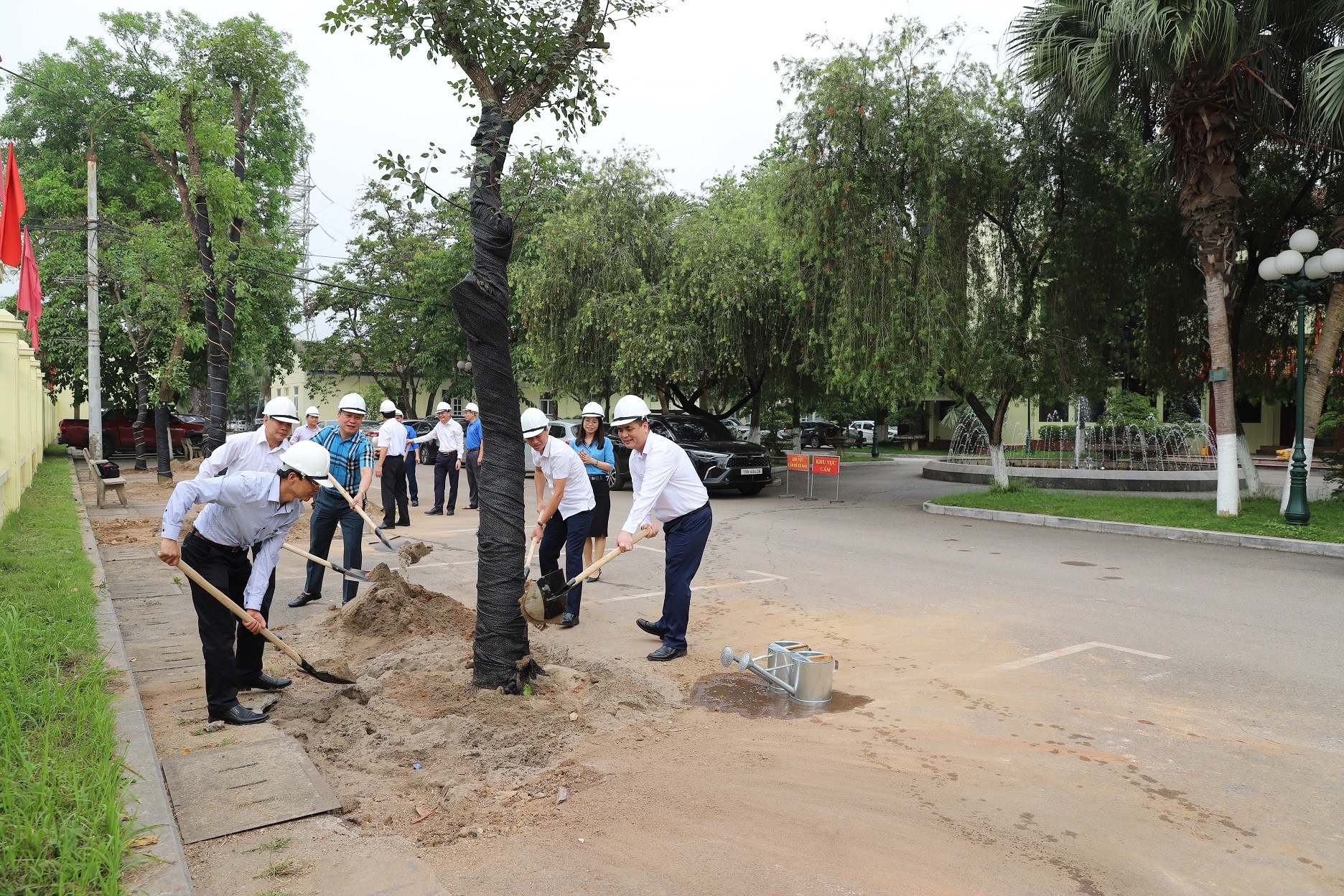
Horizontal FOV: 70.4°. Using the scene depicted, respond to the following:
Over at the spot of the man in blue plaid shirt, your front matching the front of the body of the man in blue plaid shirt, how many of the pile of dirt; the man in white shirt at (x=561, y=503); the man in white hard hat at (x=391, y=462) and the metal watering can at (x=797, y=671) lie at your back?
1

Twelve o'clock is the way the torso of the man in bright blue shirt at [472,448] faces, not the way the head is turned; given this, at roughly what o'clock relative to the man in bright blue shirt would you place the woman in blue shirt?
The woman in blue shirt is roughly at 10 o'clock from the man in bright blue shirt.

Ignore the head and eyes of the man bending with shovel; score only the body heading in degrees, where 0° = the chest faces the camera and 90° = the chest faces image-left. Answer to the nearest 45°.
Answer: approximately 270°

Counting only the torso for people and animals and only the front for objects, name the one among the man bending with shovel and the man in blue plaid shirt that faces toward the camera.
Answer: the man in blue plaid shirt

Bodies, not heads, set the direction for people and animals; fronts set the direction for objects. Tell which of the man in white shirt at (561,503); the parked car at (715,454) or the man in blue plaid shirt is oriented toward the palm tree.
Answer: the parked car

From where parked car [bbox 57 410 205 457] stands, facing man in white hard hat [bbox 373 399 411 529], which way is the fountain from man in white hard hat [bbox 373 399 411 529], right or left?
left

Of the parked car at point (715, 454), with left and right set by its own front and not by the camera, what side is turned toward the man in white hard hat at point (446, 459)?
right

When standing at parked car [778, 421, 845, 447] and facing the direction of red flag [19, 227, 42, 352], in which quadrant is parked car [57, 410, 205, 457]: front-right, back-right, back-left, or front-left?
front-right

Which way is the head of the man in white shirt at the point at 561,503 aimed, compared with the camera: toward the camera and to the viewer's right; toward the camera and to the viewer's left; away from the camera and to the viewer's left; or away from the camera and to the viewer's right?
toward the camera and to the viewer's left

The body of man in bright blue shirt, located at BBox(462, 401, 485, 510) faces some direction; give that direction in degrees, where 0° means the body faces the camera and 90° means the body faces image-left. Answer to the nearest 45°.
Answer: approximately 45°

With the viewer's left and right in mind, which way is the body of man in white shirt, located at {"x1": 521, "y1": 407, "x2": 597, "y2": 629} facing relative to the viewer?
facing the viewer and to the left of the viewer

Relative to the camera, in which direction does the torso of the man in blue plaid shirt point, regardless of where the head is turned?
toward the camera

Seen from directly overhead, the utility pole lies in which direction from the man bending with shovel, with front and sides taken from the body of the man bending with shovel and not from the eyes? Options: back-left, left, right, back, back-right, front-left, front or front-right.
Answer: left

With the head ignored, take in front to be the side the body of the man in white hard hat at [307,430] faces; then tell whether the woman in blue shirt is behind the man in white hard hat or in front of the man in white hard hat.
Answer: in front

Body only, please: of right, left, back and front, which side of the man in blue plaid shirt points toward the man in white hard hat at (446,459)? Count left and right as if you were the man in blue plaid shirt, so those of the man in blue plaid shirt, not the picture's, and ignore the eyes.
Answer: back
